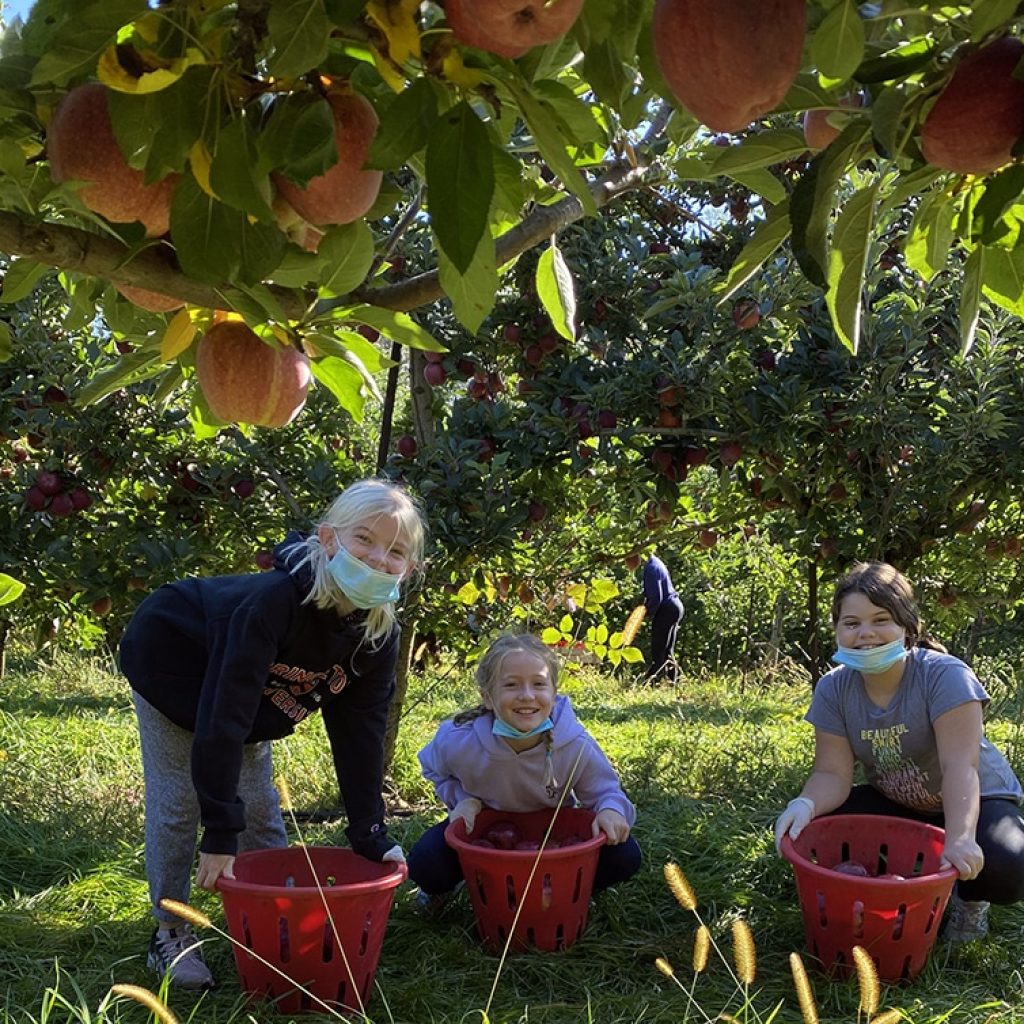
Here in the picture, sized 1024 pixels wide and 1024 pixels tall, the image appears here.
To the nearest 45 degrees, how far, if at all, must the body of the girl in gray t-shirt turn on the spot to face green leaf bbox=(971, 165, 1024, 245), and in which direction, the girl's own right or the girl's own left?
approximately 45° to the girl's own left

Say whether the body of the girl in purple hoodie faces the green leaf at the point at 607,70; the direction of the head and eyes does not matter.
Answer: yes

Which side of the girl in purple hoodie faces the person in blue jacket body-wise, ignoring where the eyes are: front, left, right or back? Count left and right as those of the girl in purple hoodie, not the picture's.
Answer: back

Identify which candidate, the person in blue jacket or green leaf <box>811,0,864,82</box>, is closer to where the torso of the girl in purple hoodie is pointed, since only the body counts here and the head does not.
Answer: the green leaf

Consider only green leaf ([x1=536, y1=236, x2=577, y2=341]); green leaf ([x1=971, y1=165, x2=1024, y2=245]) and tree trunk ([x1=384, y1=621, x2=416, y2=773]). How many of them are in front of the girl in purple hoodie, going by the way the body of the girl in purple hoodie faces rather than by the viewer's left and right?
2

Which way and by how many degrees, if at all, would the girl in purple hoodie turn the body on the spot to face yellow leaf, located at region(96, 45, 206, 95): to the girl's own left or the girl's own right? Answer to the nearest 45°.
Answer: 0° — they already face it

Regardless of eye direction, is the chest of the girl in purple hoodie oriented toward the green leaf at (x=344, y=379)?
yes

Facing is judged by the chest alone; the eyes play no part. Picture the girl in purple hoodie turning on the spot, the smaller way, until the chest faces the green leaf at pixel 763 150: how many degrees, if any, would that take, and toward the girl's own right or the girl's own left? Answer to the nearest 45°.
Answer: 0° — they already face it

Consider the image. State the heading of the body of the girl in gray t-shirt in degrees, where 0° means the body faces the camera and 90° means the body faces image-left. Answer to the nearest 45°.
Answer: approximately 45°

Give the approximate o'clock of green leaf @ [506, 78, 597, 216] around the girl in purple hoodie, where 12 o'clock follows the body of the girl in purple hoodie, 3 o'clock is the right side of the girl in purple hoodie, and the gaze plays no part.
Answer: The green leaf is roughly at 12 o'clock from the girl in purple hoodie.

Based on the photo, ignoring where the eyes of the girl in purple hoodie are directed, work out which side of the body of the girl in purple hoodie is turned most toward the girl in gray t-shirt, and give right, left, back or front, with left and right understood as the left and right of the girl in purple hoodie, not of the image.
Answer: left
